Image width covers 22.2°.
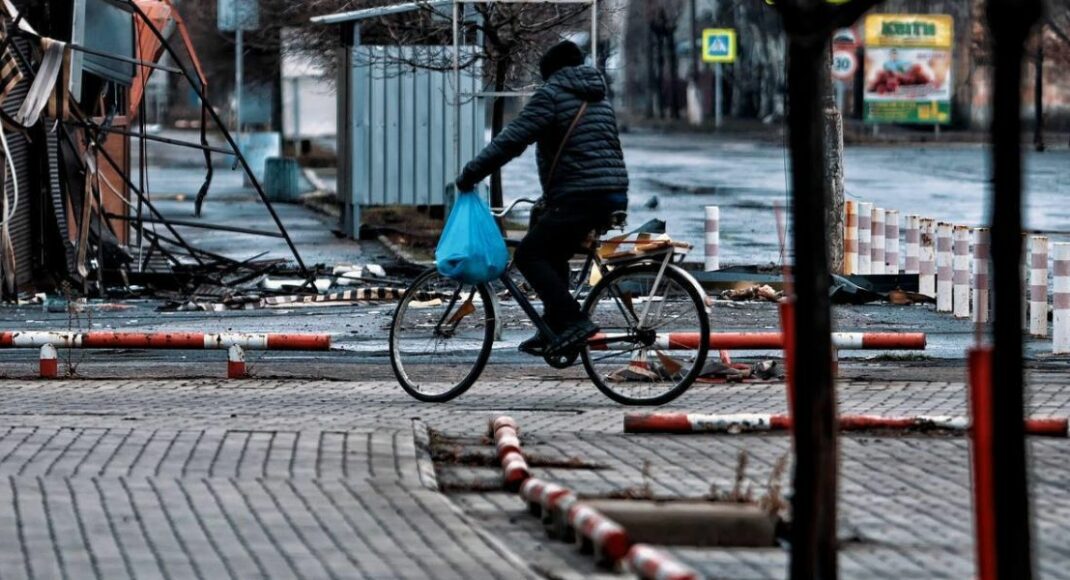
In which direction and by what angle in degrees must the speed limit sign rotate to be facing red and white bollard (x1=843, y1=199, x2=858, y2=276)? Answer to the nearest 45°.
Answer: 0° — it already faces it

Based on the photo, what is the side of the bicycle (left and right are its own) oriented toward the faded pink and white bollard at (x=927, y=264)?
right

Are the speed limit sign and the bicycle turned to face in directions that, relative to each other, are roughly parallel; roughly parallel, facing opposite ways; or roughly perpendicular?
roughly perpendicular

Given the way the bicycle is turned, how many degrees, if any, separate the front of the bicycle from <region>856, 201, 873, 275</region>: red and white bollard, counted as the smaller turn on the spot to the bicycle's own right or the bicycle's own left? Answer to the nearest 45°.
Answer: approximately 90° to the bicycle's own right

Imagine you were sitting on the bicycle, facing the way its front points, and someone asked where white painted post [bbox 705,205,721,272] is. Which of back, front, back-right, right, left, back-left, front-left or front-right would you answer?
right

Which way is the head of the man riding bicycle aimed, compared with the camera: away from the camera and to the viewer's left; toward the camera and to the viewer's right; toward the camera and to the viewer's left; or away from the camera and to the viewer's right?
away from the camera and to the viewer's left

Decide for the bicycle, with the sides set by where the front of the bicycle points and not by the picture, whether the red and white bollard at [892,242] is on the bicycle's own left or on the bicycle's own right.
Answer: on the bicycle's own right

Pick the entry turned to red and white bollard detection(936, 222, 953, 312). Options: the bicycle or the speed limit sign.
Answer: the speed limit sign

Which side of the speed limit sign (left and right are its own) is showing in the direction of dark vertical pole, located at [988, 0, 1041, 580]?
front

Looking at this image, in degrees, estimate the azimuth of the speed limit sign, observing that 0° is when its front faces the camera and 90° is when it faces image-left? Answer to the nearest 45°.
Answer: approximately 0°

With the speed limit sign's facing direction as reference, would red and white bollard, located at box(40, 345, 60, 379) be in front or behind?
in front

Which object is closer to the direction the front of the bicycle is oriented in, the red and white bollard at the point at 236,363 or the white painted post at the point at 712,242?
the red and white bollard

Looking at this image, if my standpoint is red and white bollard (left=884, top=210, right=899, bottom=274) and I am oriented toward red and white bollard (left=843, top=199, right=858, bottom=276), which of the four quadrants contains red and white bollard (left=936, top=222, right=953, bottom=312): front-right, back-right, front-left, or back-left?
back-left
